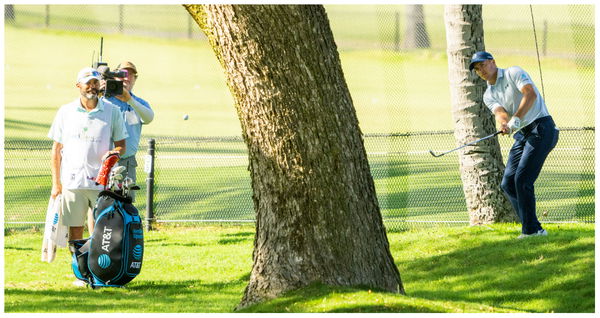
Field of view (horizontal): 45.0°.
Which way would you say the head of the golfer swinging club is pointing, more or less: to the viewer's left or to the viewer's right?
to the viewer's left

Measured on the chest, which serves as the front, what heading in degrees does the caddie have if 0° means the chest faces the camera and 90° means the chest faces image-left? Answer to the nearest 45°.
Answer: approximately 0°

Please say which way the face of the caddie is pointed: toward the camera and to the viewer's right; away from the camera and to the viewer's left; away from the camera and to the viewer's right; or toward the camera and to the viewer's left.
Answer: toward the camera and to the viewer's right

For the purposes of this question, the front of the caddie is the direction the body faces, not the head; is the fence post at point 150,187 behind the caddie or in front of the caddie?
behind

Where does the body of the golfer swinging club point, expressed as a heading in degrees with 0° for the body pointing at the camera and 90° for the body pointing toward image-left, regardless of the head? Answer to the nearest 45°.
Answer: approximately 45°

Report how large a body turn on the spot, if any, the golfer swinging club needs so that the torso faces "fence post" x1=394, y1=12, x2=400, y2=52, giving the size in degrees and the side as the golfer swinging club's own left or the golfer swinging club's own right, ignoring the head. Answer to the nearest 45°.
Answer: approximately 135° to the golfer swinging club's own right

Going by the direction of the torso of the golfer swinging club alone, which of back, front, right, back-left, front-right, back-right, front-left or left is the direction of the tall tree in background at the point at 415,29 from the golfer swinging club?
back-right

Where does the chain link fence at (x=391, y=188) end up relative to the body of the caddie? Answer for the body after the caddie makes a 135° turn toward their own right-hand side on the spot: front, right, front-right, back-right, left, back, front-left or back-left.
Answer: right
